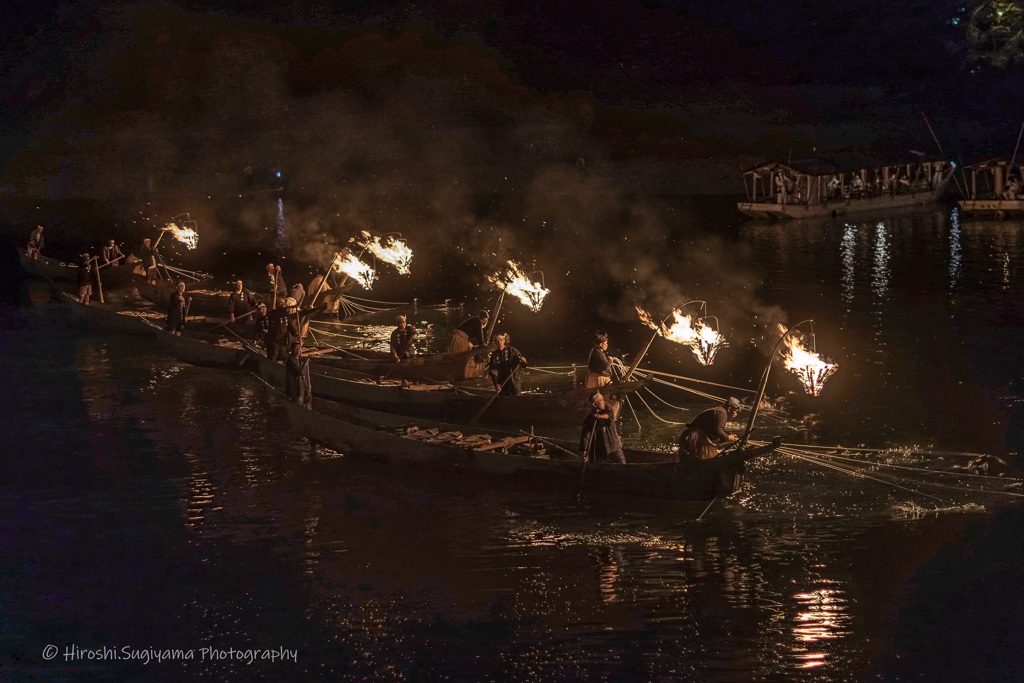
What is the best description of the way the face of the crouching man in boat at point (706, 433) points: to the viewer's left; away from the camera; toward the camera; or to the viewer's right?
to the viewer's right

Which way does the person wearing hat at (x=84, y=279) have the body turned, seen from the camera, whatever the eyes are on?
to the viewer's right

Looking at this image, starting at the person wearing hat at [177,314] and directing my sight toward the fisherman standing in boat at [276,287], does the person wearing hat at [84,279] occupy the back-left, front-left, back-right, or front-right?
back-left

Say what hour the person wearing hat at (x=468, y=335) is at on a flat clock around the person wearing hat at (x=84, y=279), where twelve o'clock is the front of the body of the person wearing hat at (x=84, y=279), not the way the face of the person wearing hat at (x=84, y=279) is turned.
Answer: the person wearing hat at (x=468, y=335) is roughly at 2 o'clock from the person wearing hat at (x=84, y=279).

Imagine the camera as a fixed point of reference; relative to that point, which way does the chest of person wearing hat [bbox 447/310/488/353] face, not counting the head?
to the viewer's right

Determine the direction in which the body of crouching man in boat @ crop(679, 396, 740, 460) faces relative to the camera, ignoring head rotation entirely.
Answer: to the viewer's right

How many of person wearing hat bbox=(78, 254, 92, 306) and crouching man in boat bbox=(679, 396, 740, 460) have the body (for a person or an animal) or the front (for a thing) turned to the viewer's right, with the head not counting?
2

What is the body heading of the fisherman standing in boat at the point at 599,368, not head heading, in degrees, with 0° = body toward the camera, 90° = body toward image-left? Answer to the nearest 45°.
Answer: approximately 270°

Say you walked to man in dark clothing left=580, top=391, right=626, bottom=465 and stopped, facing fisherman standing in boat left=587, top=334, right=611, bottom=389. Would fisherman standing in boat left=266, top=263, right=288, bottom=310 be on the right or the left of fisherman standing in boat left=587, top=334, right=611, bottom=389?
left

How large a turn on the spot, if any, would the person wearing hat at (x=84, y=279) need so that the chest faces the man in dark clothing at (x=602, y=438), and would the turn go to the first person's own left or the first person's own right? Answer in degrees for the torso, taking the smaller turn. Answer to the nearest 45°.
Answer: approximately 90° to the first person's own right
